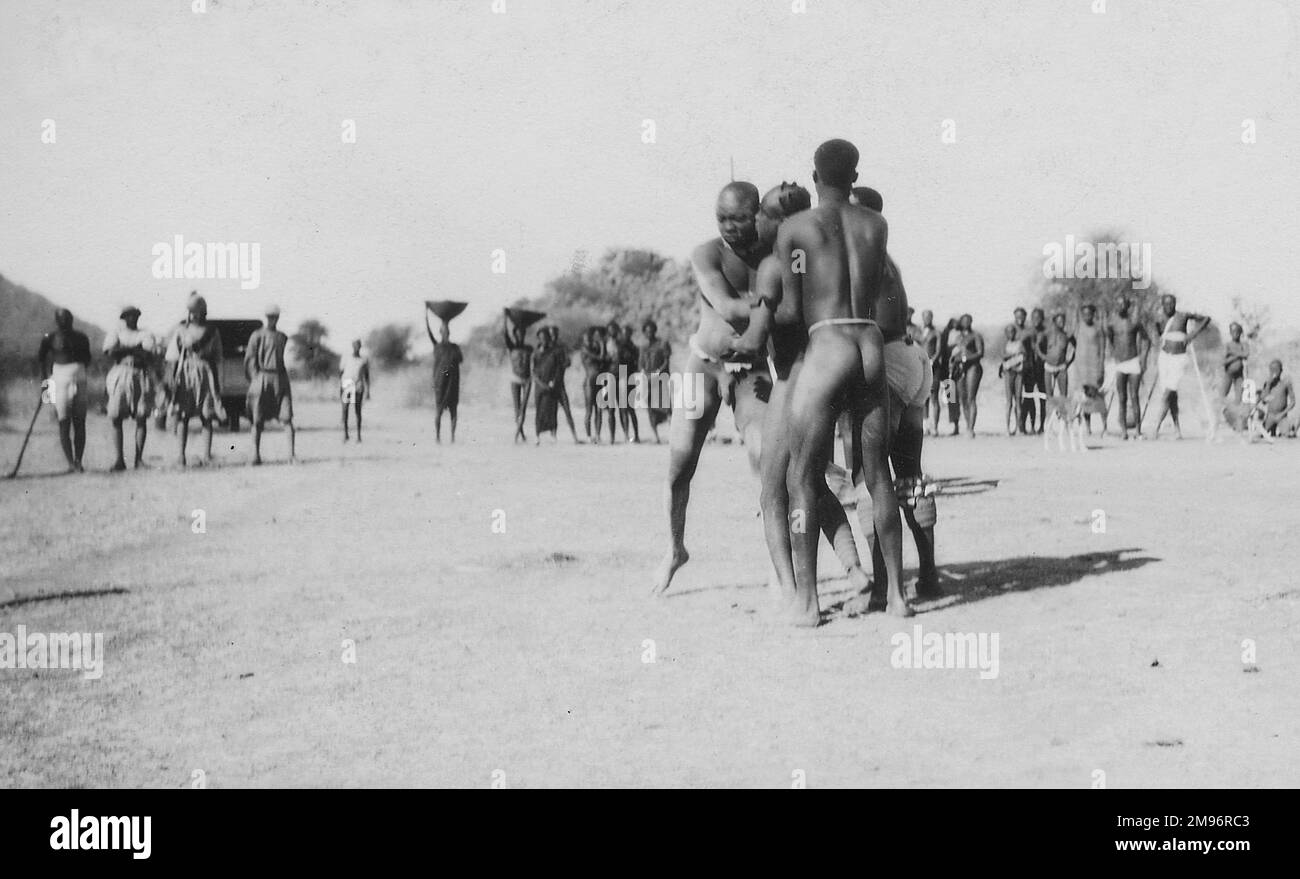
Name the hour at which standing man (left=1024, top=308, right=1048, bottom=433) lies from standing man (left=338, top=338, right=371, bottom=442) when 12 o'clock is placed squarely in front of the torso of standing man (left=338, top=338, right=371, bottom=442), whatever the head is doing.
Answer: standing man (left=1024, top=308, right=1048, bottom=433) is roughly at 9 o'clock from standing man (left=338, top=338, right=371, bottom=442).

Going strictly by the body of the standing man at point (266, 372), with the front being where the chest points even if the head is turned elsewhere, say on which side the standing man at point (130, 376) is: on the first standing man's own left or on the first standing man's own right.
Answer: on the first standing man's own right

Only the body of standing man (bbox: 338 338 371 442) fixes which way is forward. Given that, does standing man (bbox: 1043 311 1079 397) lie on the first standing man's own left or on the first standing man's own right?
on the first standing man's own left

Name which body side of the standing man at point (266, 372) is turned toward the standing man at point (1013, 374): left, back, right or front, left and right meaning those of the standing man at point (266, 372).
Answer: left

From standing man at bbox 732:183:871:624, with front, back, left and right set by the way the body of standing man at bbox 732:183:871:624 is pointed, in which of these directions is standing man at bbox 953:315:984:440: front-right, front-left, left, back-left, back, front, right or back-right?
right
